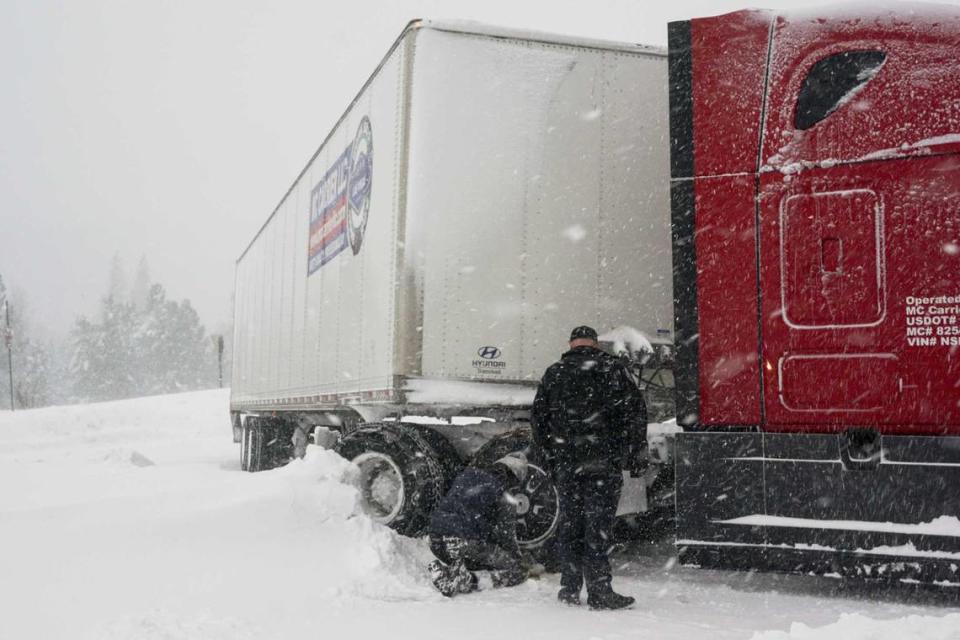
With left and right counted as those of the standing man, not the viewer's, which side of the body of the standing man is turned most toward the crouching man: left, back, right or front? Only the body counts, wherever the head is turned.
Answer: left

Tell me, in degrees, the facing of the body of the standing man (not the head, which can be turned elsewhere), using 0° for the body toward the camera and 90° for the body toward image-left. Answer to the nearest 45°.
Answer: approximately 180°
